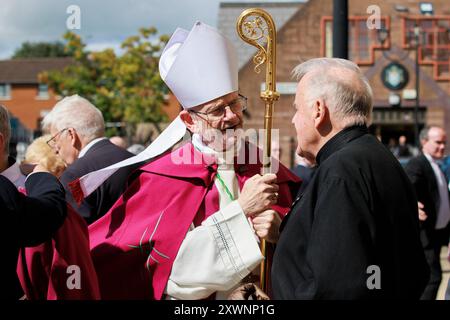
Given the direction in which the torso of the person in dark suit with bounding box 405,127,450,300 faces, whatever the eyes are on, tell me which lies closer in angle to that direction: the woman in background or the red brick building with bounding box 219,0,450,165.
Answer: the woman in background

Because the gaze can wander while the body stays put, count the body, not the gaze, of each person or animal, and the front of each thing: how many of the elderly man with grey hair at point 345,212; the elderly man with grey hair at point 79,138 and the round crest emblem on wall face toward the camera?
1

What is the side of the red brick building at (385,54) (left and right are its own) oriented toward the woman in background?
front

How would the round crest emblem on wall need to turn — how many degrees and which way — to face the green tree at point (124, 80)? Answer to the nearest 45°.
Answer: approximately 90° to its right

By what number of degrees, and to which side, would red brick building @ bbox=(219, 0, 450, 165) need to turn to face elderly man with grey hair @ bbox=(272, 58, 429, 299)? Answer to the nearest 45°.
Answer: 0° — it already faces them

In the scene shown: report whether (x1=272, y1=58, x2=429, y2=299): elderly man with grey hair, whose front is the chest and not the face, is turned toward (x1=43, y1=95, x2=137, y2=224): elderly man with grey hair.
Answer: yes

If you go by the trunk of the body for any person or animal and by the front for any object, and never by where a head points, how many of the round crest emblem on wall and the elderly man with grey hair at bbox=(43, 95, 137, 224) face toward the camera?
1

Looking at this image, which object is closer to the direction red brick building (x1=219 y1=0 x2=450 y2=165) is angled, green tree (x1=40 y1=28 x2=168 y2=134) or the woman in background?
the woman in background
